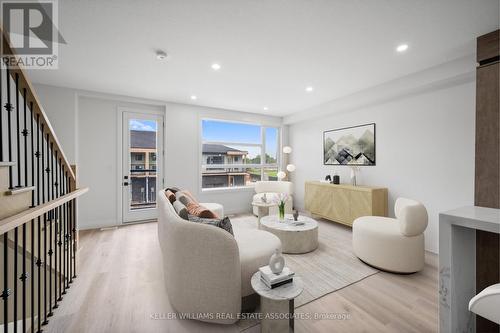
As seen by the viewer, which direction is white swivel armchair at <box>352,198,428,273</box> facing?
to the viewer's left

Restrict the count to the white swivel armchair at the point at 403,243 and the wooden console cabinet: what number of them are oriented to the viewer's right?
0

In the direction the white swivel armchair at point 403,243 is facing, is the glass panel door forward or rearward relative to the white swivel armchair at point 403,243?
forward

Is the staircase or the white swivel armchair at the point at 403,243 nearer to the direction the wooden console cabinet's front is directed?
the staircase

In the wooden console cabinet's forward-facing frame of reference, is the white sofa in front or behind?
in front

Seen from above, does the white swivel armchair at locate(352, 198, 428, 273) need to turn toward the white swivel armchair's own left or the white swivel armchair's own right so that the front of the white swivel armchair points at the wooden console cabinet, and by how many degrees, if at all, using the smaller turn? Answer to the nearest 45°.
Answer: approximately 45° to the white swivel armchair's own right
